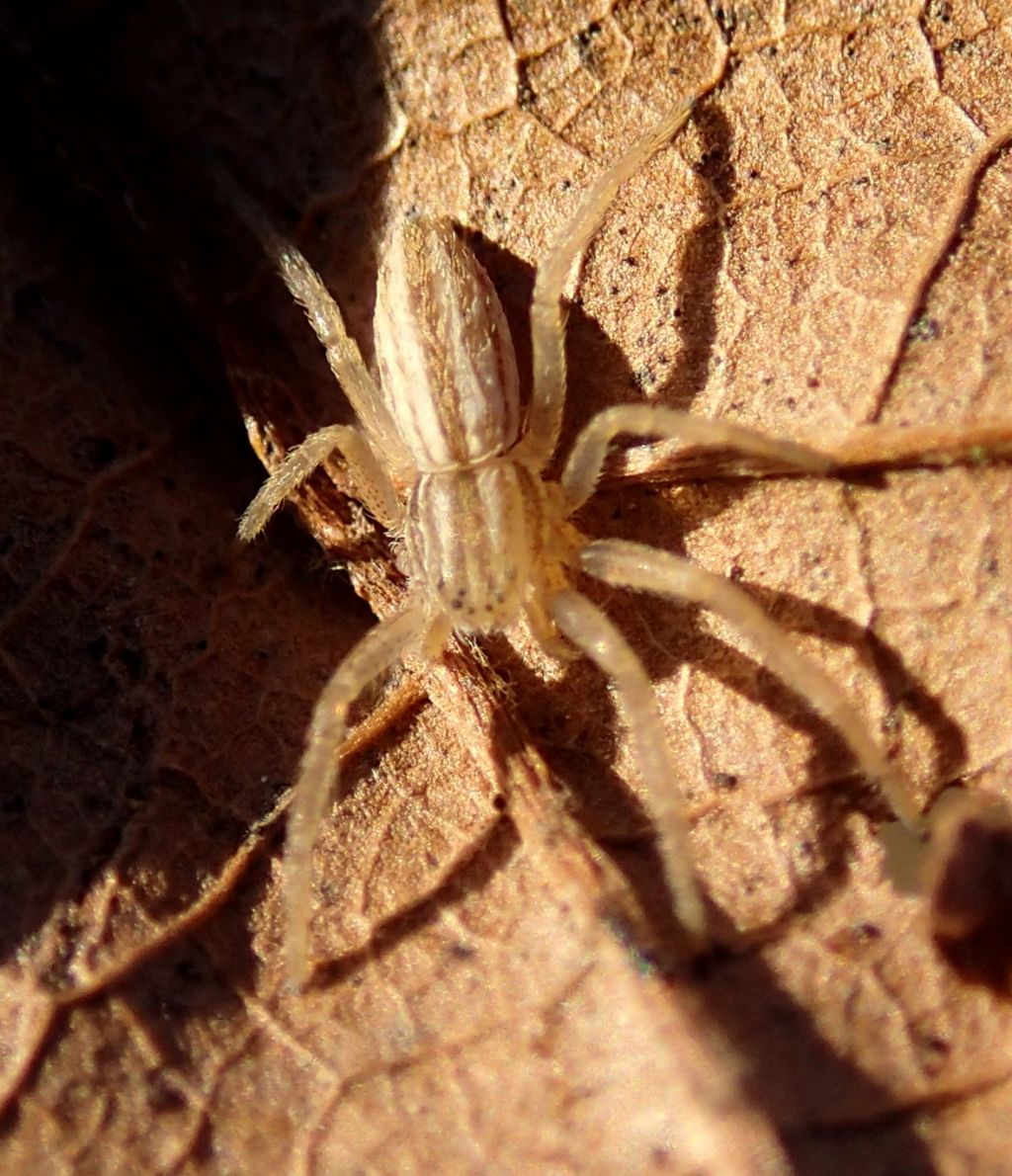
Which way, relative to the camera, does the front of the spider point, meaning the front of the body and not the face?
toward the camera
